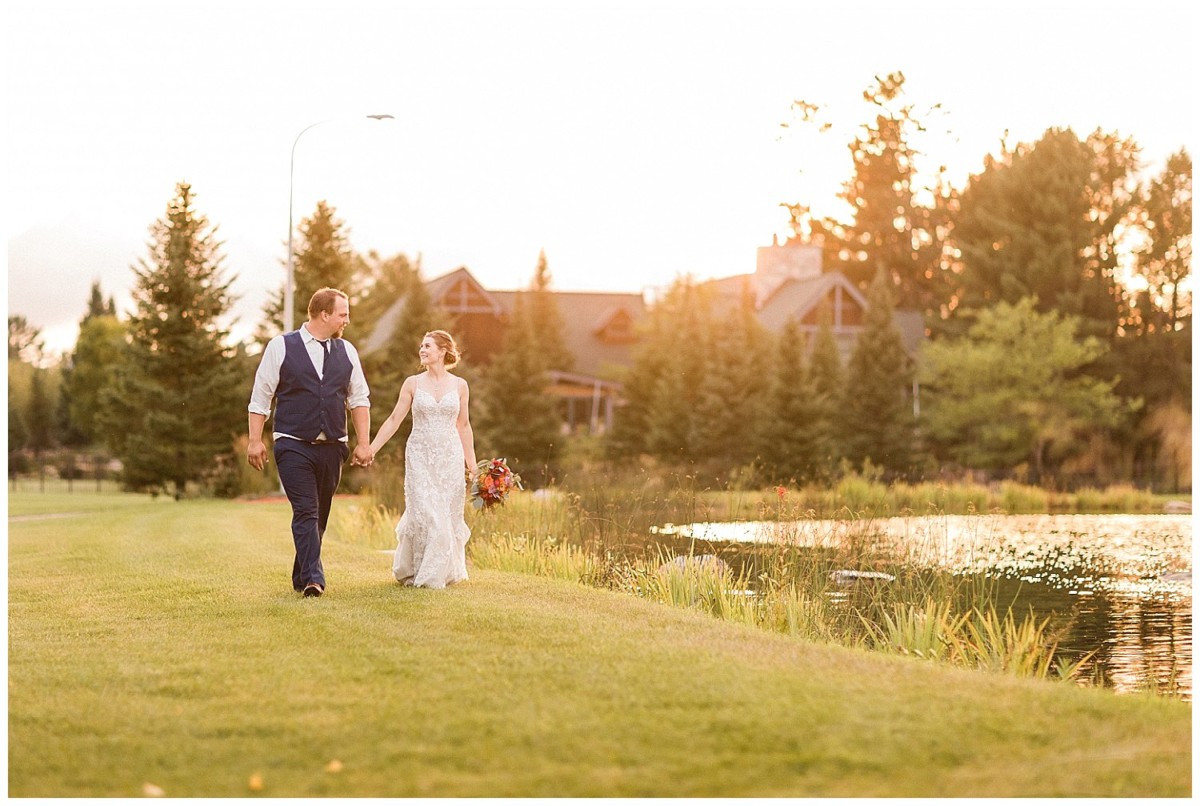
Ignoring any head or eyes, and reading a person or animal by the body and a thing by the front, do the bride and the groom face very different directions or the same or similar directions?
same or similar directions

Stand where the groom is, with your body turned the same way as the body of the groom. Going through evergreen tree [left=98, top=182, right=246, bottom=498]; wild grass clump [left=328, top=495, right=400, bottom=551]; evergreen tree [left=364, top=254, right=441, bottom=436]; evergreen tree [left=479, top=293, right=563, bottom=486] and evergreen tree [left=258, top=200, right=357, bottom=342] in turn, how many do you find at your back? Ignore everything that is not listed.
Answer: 5

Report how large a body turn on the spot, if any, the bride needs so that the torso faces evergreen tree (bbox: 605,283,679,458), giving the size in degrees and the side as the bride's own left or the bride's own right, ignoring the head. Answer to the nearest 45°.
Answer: approximately 180°

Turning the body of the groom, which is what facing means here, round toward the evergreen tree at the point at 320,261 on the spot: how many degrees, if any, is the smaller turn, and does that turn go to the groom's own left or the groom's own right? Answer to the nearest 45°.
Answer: approximately 180°

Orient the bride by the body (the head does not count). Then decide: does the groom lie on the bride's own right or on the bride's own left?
on the bride's own right

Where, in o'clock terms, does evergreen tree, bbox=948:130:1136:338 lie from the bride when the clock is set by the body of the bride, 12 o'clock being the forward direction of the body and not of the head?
The evergreen tree is roughly at 7 o'clock from the bride.

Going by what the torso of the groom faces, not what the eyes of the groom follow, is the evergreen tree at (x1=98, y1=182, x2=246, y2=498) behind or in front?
behind

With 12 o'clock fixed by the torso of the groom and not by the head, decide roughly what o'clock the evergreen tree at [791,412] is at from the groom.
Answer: The evergreen tree is roughly at 7 o'clock from the groom.

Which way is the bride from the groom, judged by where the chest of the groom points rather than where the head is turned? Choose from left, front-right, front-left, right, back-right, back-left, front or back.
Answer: back-left

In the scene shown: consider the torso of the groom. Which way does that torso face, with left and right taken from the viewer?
facing the viewer

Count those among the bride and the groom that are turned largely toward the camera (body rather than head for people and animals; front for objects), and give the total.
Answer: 2

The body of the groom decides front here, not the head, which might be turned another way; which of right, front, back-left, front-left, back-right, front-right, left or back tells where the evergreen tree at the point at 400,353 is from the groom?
back

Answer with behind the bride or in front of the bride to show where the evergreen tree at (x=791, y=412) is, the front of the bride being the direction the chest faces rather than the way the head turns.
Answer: behind

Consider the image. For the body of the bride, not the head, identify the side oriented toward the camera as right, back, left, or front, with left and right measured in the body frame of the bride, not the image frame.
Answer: front

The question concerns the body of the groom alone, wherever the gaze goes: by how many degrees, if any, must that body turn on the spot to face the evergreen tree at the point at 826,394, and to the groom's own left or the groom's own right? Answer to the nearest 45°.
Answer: approximately 135° to the groom's own left

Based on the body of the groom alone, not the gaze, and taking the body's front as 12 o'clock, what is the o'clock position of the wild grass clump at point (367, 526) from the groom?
The wild grass clump is roughly at 6 o'clock from the groom.
